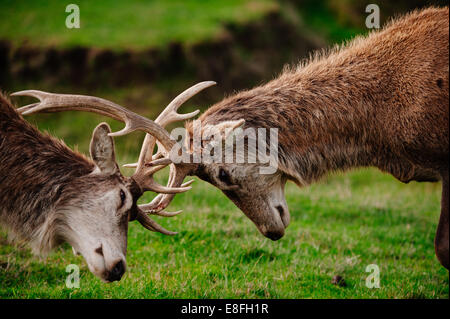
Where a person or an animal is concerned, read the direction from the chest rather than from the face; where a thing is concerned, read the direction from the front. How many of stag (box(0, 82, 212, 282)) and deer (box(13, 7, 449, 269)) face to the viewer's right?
1

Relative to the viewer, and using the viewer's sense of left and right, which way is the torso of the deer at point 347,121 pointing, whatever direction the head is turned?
facing to the left of the viewer

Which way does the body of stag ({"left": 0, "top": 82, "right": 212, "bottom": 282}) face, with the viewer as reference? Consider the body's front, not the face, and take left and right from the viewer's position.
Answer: facing to the right of the viewer

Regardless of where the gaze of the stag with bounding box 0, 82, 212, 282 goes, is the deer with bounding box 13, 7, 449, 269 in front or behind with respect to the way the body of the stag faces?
in front

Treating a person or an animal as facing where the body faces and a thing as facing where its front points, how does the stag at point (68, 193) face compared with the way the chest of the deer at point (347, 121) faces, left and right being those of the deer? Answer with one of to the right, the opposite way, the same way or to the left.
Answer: the opposite way

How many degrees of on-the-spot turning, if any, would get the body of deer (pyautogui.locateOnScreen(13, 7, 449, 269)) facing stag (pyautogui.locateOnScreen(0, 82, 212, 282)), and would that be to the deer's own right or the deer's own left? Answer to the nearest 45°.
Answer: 0° — it already faces it
